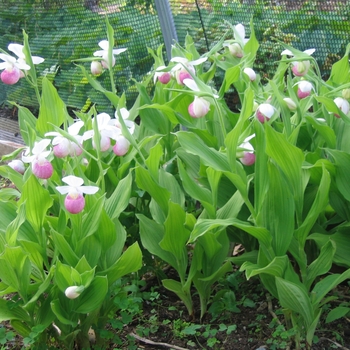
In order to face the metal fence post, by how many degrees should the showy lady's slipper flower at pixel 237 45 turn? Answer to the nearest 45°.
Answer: approximately 90° to its right

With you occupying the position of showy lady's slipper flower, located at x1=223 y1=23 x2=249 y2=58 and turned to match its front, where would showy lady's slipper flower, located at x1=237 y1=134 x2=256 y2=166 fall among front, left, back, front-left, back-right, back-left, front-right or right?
front-left

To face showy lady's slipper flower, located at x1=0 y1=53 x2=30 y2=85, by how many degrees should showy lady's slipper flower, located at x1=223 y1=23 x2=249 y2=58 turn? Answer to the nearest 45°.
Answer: approximately 45° to its right

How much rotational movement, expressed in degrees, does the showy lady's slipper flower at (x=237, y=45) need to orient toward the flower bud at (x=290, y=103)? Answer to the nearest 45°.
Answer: approximately 45° to its left

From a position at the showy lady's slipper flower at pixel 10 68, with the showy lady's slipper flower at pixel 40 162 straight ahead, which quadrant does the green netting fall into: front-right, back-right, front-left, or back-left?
back-left

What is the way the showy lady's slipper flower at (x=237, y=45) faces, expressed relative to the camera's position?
facing the viewer and to the left of the viewer

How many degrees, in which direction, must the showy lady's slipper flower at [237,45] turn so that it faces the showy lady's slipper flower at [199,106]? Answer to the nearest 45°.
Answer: approximately 45° to its left
